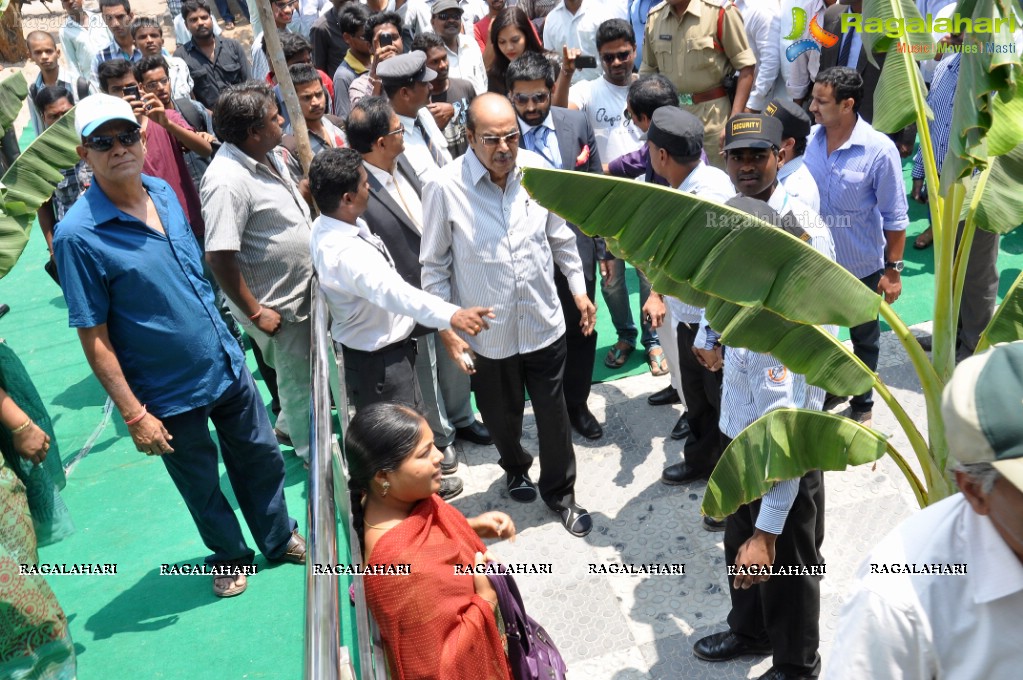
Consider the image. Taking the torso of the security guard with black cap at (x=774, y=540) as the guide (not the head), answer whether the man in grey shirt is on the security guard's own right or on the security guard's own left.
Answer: on the security guard's own right

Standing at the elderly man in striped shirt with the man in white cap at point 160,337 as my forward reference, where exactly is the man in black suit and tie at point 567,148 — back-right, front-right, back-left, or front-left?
back-right
